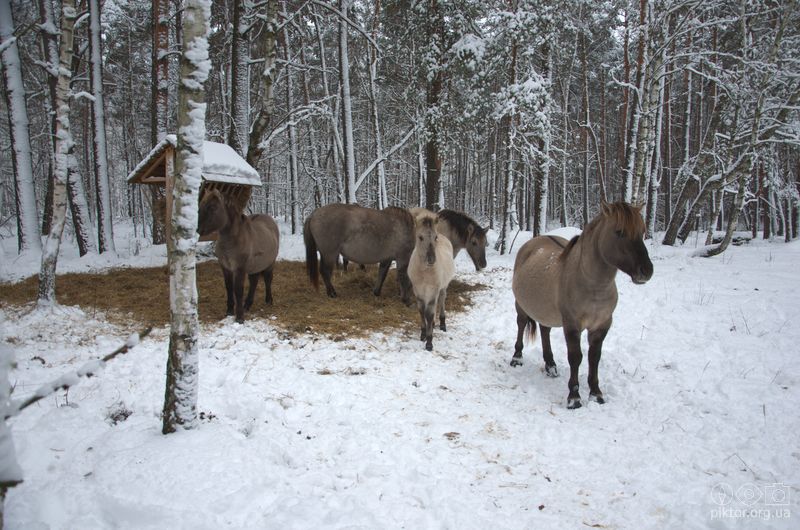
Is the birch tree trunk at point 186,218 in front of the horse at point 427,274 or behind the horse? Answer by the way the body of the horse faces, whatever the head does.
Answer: in front

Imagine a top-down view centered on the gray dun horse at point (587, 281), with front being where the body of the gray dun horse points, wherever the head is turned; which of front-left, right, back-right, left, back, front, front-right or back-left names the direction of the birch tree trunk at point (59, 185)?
back-right

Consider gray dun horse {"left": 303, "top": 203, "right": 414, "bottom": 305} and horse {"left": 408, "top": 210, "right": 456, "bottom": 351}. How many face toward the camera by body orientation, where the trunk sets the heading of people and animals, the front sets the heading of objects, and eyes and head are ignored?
1

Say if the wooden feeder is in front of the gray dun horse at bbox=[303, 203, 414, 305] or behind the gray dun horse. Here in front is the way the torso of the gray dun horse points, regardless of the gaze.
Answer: behind

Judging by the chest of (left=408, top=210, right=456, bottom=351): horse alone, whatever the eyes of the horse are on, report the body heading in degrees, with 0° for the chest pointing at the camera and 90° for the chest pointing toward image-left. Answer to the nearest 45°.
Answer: approximately 0°

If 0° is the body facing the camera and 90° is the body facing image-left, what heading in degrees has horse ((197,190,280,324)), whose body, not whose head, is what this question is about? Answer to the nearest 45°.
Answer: approximately 45°

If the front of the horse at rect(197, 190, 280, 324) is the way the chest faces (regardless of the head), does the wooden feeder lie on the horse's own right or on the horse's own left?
on the horse's own right

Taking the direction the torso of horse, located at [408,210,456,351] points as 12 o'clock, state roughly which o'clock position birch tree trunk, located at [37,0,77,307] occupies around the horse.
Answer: The birch tree trunk is roughly at 3 o'clock from the horse.
